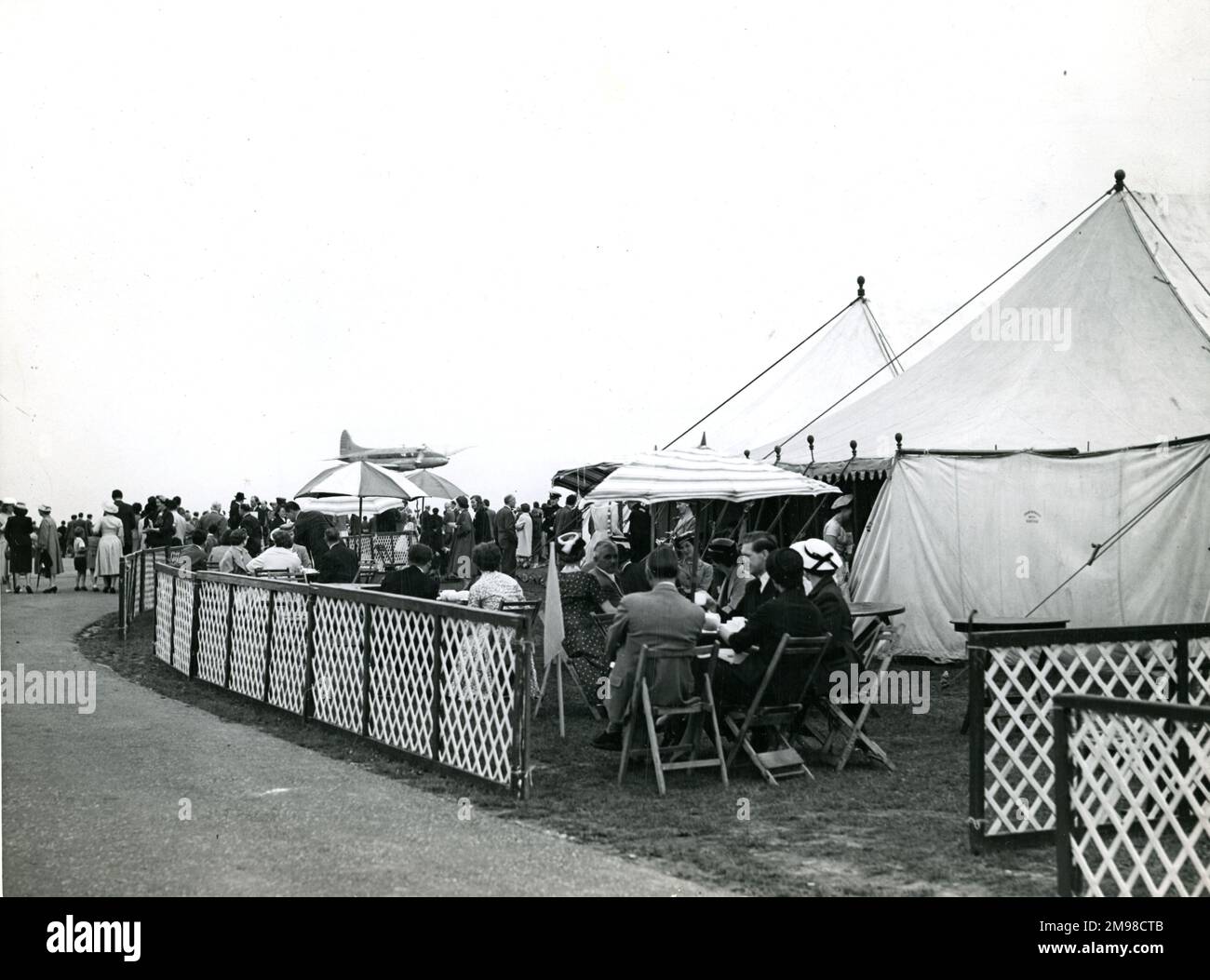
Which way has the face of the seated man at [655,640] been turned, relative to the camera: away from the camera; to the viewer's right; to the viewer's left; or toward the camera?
away from the camera

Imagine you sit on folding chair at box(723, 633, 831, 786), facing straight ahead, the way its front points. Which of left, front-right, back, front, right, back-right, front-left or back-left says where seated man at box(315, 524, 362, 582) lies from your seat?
front

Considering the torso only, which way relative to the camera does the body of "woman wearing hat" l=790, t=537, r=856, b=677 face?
to the viewer's left

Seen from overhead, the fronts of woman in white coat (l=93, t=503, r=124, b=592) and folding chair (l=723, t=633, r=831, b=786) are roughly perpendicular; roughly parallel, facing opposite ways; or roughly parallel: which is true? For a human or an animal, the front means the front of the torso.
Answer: roughly parallel

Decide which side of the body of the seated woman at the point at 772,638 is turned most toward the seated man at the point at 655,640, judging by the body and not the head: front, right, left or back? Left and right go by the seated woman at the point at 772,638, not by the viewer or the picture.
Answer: left

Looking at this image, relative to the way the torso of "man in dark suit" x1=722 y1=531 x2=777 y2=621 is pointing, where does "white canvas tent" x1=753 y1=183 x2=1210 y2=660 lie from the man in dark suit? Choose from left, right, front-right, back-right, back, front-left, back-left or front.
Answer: back

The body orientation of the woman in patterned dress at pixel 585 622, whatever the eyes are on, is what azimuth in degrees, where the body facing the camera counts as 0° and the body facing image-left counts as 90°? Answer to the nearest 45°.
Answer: approximately 225°

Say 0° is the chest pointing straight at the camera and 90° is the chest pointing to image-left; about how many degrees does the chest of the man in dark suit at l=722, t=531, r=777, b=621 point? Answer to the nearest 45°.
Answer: approximately 45°

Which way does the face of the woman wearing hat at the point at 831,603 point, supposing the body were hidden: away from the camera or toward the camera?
away from the camera

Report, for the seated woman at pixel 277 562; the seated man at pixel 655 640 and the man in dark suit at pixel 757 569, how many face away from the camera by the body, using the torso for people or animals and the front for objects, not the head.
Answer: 2

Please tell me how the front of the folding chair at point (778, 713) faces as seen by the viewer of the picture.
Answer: facing away from the viewer and to the left of the viewer

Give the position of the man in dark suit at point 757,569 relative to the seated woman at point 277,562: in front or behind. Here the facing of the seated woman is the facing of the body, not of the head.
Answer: behind

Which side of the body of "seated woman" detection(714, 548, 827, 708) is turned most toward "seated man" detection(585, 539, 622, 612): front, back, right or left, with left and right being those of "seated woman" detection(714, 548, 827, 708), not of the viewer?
front
